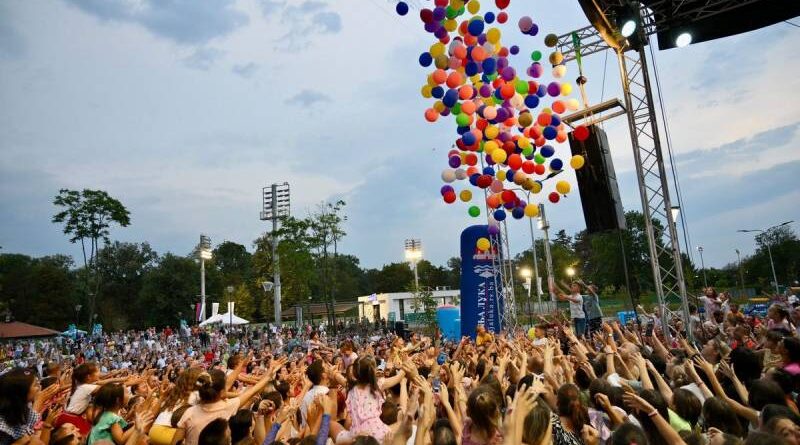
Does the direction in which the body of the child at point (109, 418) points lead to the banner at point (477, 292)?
yes

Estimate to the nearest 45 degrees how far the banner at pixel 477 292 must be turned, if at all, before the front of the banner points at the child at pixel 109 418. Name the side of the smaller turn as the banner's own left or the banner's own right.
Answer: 0° — it already faces them

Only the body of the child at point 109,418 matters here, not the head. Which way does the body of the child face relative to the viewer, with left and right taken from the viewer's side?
facing away from the viewer and to the right of the viewer
